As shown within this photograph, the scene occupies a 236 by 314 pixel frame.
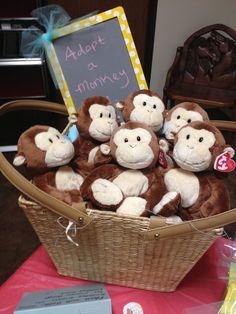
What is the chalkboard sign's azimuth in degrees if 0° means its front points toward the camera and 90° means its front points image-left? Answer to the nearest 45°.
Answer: approximately 0°

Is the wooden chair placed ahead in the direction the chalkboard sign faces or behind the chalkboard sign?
behind
